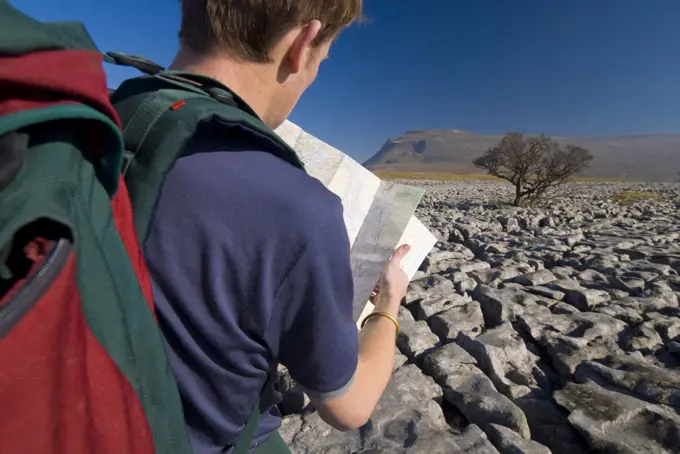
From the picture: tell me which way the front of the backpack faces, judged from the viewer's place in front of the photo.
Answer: facing to the left of the viewer

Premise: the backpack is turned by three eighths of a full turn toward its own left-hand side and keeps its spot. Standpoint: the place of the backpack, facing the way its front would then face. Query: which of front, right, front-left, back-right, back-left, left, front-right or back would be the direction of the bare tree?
left

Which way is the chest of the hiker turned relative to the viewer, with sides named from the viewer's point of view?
facing away from the viewer and to the right of the viewer
